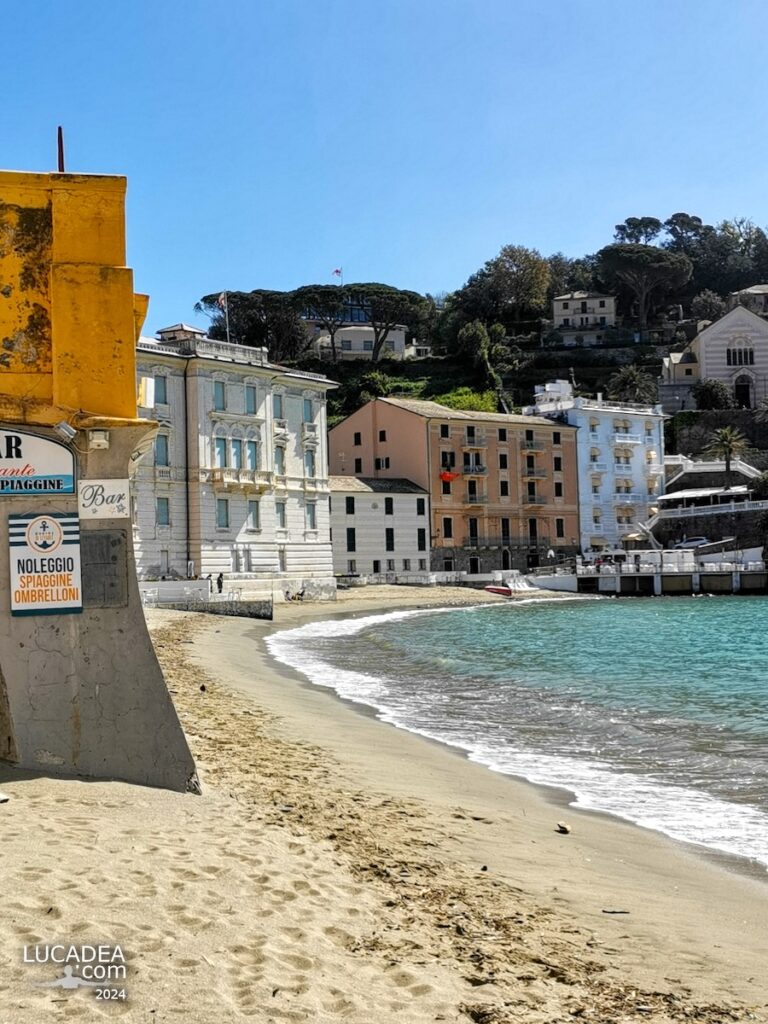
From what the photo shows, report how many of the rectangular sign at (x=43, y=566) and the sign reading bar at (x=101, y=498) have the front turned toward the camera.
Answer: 2

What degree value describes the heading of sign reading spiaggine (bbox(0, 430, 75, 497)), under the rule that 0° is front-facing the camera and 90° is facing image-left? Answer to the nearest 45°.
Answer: approximately 0°

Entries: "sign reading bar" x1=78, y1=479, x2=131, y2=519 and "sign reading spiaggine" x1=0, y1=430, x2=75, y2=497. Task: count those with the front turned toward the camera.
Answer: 2
